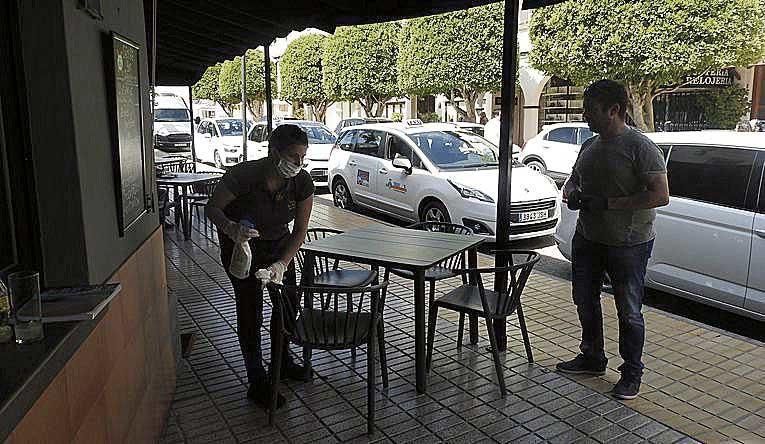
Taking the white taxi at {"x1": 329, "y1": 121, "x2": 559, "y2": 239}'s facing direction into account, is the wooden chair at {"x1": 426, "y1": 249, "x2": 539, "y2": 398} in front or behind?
in front

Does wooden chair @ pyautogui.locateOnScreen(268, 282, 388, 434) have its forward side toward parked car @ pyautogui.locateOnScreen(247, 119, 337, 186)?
yes

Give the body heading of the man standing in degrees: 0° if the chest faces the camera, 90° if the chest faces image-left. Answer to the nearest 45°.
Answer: approximately 45°

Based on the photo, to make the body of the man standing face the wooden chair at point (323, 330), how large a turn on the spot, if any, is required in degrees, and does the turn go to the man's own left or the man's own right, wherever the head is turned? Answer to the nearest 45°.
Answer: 0° — they already face it

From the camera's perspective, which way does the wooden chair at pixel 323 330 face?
away from the camera

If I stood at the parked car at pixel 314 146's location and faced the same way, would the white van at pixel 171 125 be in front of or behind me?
behind

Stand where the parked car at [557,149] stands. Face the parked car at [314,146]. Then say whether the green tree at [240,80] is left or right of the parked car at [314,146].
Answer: right

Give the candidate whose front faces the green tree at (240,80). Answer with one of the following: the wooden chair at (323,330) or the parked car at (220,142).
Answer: the wooden chair

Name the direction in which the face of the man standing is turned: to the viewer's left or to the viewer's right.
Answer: to the viewer's left

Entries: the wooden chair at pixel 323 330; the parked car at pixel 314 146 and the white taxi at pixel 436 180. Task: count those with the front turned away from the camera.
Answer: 1

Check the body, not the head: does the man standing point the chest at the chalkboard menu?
yes

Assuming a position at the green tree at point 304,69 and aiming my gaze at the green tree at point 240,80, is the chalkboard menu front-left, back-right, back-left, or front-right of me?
back-left

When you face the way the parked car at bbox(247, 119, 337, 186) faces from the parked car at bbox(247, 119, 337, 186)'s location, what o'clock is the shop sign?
The shop sign is roughly at 10 o'clock from the parked car.

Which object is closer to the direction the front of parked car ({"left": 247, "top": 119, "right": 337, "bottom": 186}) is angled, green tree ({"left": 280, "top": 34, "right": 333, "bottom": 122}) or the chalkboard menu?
the chalkboard menu

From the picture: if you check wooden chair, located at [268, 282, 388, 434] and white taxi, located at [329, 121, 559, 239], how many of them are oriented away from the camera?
1

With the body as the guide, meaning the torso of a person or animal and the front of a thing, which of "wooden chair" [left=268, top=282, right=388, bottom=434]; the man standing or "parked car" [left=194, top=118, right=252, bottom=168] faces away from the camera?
the wooden chair
